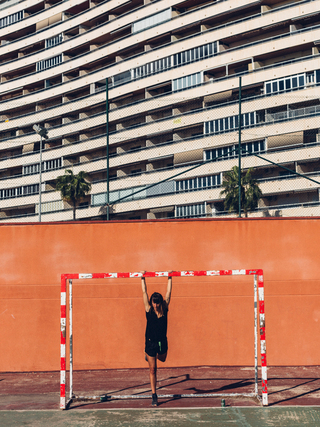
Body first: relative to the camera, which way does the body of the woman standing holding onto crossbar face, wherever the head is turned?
toward the camera
